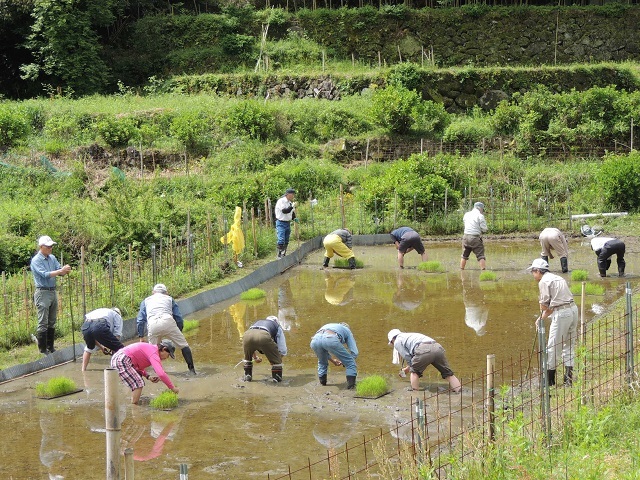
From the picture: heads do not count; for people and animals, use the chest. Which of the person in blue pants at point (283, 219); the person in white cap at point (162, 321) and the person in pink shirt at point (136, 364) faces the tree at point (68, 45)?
the person in white cap

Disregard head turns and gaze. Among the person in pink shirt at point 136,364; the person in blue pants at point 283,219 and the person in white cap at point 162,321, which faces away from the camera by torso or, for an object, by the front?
the person in white cap

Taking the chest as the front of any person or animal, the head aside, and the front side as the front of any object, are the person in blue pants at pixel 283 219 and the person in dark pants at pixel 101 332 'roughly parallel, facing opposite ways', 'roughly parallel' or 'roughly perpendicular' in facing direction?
roughly perpendicular

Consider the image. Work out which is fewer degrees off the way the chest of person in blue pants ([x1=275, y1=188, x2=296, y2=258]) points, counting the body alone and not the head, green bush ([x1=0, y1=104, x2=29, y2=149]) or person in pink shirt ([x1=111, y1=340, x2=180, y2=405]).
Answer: the person in pink shirt

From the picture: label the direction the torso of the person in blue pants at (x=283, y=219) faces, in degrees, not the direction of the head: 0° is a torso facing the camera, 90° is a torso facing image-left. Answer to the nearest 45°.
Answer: approximately 315°

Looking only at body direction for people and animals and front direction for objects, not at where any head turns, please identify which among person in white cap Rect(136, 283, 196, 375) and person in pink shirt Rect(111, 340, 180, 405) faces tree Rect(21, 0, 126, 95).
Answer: the person in white cap

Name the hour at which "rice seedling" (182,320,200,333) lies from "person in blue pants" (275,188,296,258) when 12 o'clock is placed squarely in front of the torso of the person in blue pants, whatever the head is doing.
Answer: The rice seedling is roughly at 2 o'clock from the person in blue pants.

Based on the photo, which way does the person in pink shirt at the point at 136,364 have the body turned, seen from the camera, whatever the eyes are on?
to the viewer's right

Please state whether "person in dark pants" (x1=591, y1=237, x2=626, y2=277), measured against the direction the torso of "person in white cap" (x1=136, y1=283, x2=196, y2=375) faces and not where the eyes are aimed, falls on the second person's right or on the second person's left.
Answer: on the second person's right

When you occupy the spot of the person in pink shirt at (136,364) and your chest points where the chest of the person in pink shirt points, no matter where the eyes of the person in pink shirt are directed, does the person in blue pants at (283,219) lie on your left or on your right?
on your left

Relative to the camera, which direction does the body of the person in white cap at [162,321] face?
away from the camera

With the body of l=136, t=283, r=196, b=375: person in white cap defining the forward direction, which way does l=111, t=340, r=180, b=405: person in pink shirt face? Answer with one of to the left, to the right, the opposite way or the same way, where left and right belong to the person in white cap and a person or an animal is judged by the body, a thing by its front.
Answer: to the right

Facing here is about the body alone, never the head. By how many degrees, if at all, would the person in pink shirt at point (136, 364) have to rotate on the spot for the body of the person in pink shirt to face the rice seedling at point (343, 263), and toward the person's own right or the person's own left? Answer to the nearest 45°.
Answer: approximately 45° to the person's own left

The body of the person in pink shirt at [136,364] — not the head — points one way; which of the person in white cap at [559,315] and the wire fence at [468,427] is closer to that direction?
the person in white cap

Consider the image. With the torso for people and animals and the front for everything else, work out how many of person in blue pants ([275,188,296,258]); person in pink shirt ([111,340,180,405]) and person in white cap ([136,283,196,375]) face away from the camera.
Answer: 1
